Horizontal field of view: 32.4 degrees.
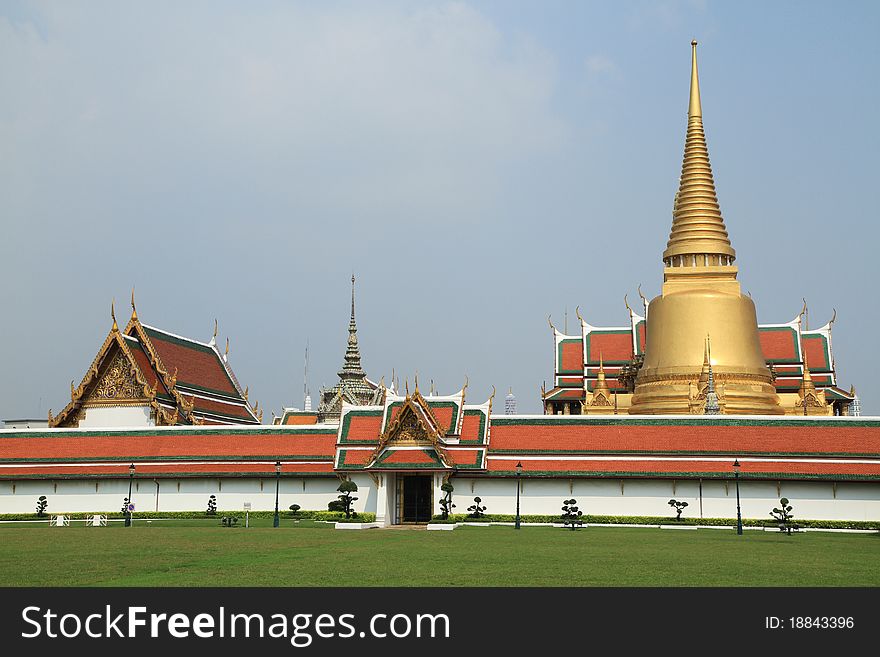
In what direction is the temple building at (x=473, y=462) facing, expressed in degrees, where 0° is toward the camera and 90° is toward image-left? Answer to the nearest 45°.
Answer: approximately 0°

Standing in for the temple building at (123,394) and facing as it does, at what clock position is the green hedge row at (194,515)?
The green hedge row is roughly at 10 o'clock from the temple building.

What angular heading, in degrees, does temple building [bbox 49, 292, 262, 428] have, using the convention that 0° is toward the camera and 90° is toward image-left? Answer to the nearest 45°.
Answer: approximately 45°

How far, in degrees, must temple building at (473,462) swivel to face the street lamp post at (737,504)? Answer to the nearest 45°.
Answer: approximately 45° to its left

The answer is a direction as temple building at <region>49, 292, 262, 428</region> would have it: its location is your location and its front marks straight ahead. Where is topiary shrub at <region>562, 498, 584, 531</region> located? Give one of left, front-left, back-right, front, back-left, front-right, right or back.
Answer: left

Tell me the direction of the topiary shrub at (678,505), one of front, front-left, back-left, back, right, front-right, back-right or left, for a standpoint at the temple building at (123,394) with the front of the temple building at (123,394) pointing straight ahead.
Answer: left

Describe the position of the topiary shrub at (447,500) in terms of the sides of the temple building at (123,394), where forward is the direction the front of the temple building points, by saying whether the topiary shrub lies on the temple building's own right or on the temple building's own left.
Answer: on the temple building's own left
